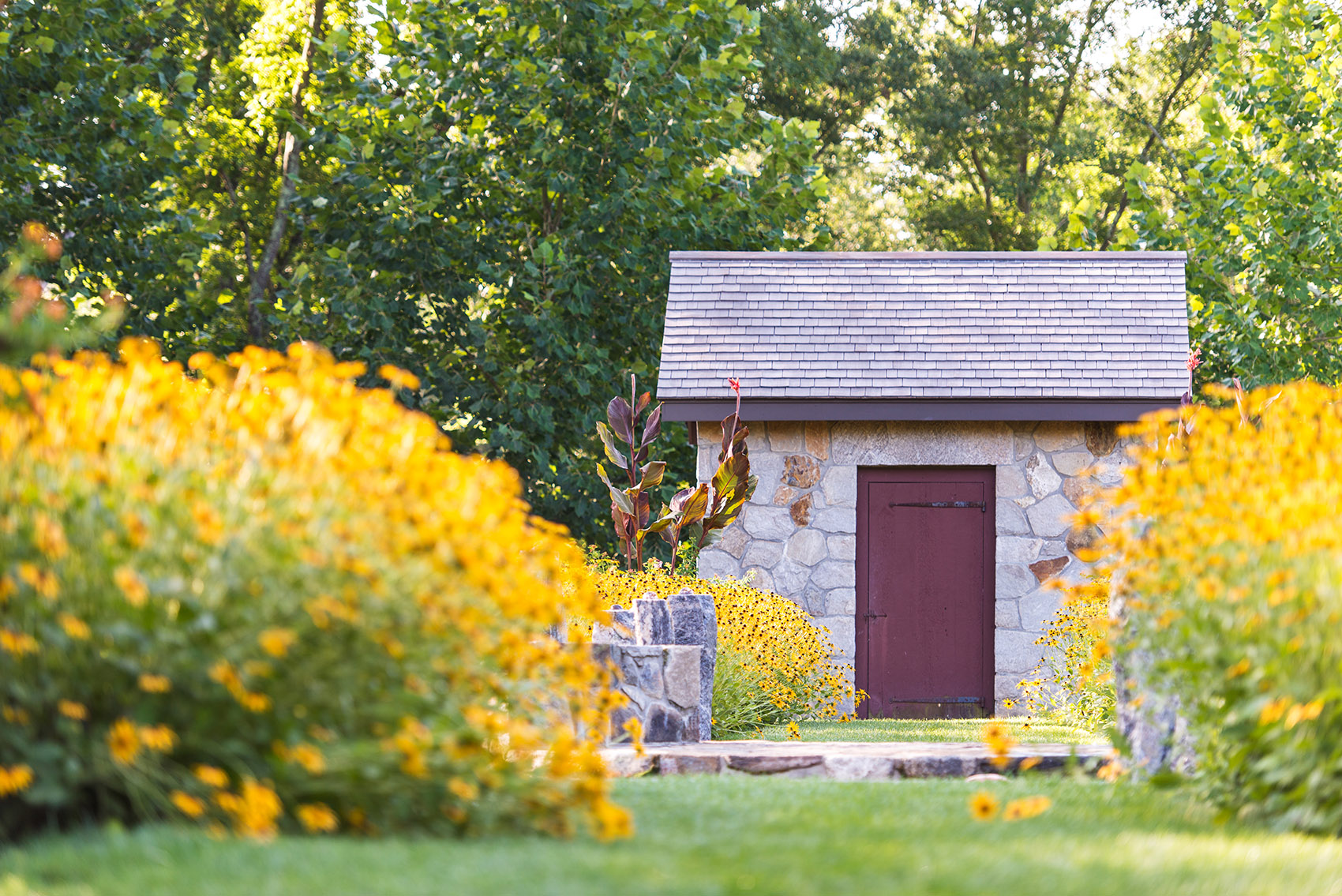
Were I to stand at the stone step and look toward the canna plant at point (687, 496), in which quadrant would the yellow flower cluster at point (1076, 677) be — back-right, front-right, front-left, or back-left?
front-right

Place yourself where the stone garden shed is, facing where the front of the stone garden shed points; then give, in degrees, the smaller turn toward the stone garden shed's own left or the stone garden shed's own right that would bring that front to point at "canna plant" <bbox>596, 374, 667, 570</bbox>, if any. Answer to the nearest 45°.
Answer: approximately 45° to the stone garden shed's own right

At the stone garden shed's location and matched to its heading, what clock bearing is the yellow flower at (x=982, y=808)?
The yellow flower is roughly at 12 o'clock from the stone garden shed.

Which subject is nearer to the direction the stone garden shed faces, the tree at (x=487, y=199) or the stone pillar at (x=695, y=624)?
the stone pillar

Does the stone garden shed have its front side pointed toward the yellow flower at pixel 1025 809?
yes

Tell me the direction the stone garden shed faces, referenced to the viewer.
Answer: facing the viewer

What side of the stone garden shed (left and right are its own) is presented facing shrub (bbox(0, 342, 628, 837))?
front

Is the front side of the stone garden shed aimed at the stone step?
yes

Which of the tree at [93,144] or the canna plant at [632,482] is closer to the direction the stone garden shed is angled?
the canna plant

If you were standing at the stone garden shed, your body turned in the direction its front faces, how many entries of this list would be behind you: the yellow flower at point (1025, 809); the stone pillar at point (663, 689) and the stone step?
0

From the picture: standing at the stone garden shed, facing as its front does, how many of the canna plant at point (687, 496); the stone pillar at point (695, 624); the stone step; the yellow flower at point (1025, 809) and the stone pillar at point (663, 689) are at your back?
0

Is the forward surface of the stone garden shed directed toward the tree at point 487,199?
no

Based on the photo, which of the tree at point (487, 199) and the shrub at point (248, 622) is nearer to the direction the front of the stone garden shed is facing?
the shrub

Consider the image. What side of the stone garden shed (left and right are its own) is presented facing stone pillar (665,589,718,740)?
front

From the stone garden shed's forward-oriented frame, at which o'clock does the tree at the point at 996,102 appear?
The tree is roughly at 6 o'clock from the stone garden shed.

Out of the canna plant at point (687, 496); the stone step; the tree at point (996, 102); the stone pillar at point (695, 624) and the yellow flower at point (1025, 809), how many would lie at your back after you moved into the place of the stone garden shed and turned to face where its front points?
1

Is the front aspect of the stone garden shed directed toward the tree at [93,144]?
no
